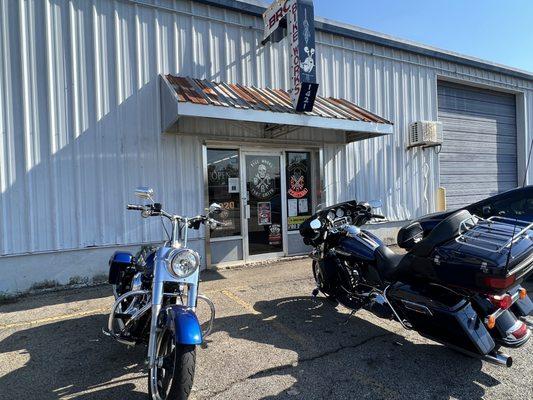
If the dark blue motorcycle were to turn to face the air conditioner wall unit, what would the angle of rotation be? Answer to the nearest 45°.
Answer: approximately 45° to its right

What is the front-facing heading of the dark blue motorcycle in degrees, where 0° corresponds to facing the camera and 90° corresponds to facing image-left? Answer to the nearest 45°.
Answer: approximately 135°

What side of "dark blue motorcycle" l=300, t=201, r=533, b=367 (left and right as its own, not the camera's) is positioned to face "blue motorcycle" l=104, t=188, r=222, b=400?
left

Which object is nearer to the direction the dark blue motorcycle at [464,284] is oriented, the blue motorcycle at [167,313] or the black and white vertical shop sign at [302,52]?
the black and white vertical shop sign

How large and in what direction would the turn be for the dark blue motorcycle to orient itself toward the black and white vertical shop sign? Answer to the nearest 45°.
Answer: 0° — it already faces it

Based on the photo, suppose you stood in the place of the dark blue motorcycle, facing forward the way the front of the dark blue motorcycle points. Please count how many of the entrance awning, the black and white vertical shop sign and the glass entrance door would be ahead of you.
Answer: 3

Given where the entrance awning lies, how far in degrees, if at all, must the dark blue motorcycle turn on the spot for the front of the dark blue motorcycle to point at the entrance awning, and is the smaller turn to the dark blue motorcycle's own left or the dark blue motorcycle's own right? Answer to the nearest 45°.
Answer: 0° — it already faces it

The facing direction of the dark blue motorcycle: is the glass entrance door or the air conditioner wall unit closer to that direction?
the glass entrance door
